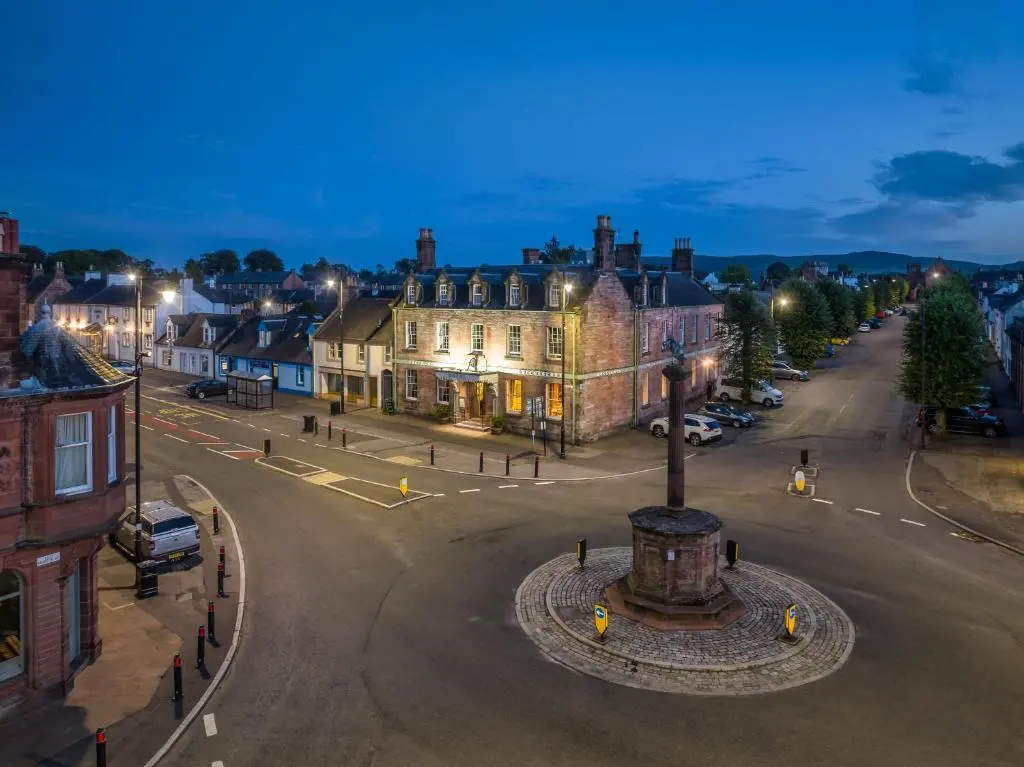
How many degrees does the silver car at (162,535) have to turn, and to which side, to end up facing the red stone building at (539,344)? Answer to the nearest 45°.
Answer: approximately 90° to its right

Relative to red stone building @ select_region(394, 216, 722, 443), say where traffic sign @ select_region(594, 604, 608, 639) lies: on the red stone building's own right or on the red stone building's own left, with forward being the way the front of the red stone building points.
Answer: on the red stone building's own left

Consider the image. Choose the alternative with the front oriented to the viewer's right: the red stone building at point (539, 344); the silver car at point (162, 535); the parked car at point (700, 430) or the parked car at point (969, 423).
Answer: the parked car at point (969, 423)

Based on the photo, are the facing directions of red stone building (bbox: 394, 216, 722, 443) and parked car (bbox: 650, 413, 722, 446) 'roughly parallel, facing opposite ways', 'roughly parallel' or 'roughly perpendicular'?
roughly perpendicular

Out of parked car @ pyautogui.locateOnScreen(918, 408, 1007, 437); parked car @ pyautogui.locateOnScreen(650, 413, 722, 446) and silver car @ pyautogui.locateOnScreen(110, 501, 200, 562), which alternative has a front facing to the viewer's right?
parked car @ pyautogui.locateOnScreen(918, 408, 1007, 437)

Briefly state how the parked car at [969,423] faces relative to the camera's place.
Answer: facing to the right of the viewer

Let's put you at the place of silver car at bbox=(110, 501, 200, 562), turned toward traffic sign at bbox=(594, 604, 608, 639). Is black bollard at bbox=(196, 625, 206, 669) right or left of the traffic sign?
right

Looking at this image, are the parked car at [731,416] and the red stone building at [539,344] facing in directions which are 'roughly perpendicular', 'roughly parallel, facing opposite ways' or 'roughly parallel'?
roughly perpendicular

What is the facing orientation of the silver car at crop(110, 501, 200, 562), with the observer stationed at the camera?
facing away from the viewer and to the left of the viewer

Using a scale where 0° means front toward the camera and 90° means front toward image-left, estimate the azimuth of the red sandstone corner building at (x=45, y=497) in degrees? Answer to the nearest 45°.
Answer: approximately 315°
